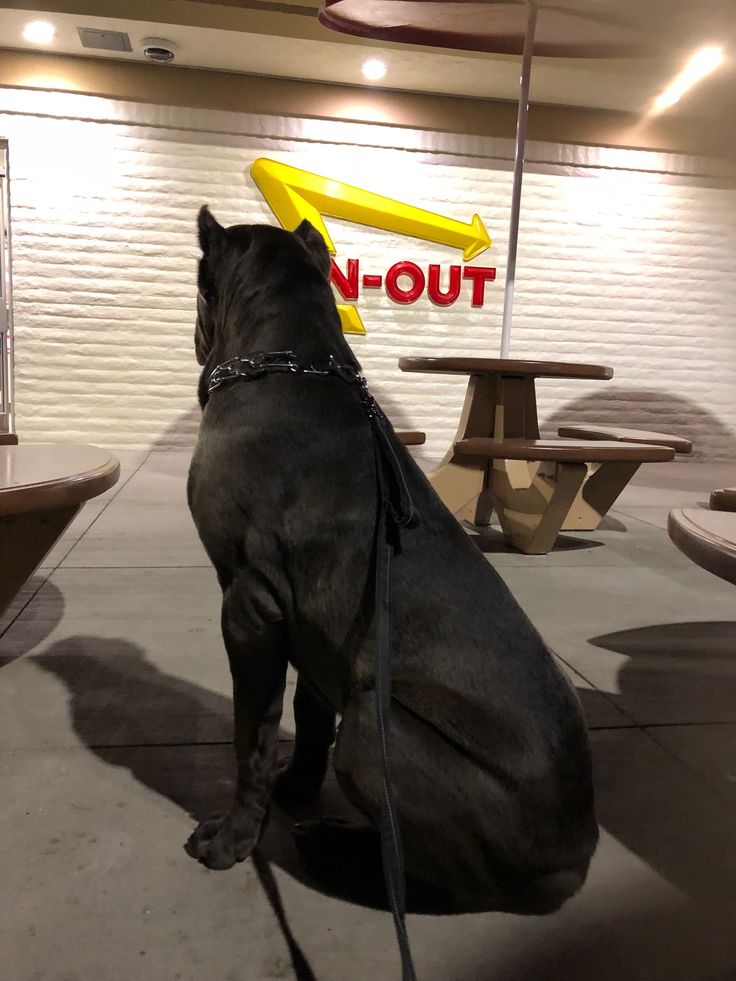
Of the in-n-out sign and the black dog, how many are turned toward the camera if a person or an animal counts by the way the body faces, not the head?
1

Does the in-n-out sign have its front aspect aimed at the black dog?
yes

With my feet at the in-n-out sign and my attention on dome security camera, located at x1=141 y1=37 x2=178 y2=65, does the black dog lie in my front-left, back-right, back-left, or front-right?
front-left

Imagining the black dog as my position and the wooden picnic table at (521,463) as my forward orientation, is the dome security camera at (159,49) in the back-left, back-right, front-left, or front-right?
front-left

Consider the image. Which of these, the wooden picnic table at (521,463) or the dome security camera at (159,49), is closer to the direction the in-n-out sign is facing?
the wooden picnic table

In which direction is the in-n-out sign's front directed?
toward the camera

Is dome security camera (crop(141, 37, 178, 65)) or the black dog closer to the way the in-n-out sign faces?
the black dog

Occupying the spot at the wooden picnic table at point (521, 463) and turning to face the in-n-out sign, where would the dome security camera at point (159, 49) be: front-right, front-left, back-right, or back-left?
front-left

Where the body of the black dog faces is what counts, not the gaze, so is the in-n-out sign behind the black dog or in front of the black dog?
in front

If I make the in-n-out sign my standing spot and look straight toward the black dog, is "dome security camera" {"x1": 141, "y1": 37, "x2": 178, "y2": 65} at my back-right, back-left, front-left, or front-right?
front-right

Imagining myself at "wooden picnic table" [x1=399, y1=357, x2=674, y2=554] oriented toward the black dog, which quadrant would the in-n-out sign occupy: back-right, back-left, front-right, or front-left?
back-right

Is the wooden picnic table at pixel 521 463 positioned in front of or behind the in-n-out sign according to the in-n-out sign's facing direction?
in front

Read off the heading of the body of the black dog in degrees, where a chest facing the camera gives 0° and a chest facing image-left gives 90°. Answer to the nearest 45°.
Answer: approximately 135°

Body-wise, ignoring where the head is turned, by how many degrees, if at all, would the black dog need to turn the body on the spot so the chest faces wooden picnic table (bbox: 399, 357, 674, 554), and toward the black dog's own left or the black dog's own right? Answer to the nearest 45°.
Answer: approximately 45° to the black dog's own right
